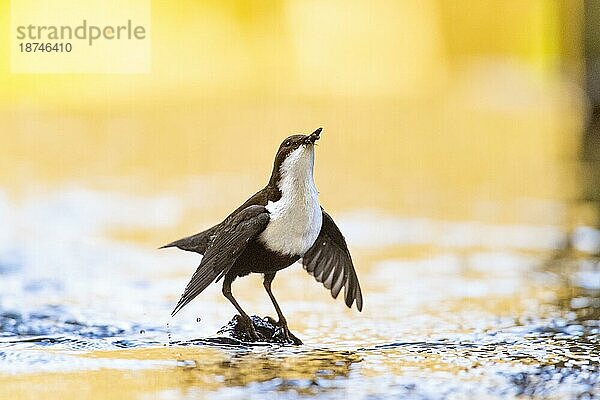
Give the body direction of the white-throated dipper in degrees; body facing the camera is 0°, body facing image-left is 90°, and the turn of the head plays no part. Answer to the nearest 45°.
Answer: approximately 315°
